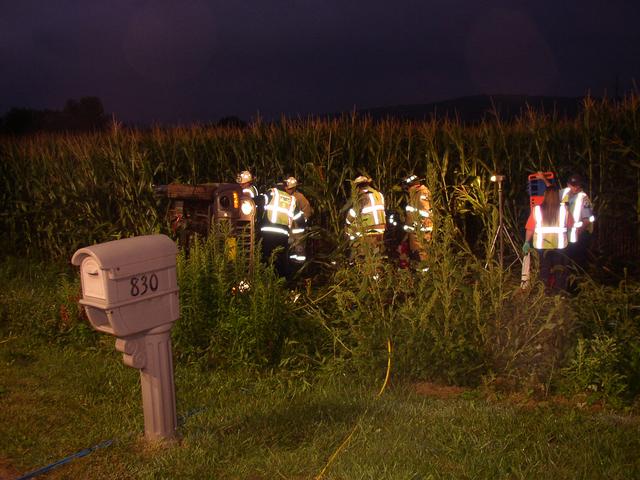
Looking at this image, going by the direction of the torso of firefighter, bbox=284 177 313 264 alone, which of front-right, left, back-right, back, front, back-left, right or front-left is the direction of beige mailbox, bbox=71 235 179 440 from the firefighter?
left

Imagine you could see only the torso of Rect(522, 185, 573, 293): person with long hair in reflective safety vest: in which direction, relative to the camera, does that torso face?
away from the camera

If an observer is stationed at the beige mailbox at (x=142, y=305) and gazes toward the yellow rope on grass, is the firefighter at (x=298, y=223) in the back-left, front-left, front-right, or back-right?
front-left

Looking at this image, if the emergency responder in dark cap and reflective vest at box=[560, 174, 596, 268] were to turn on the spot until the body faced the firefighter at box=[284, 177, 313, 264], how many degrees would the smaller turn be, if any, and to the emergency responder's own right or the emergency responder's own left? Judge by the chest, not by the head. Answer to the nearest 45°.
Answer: approximately 45° to the emergency responder's own right

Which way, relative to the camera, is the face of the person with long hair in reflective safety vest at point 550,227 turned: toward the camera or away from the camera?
away from the camera
